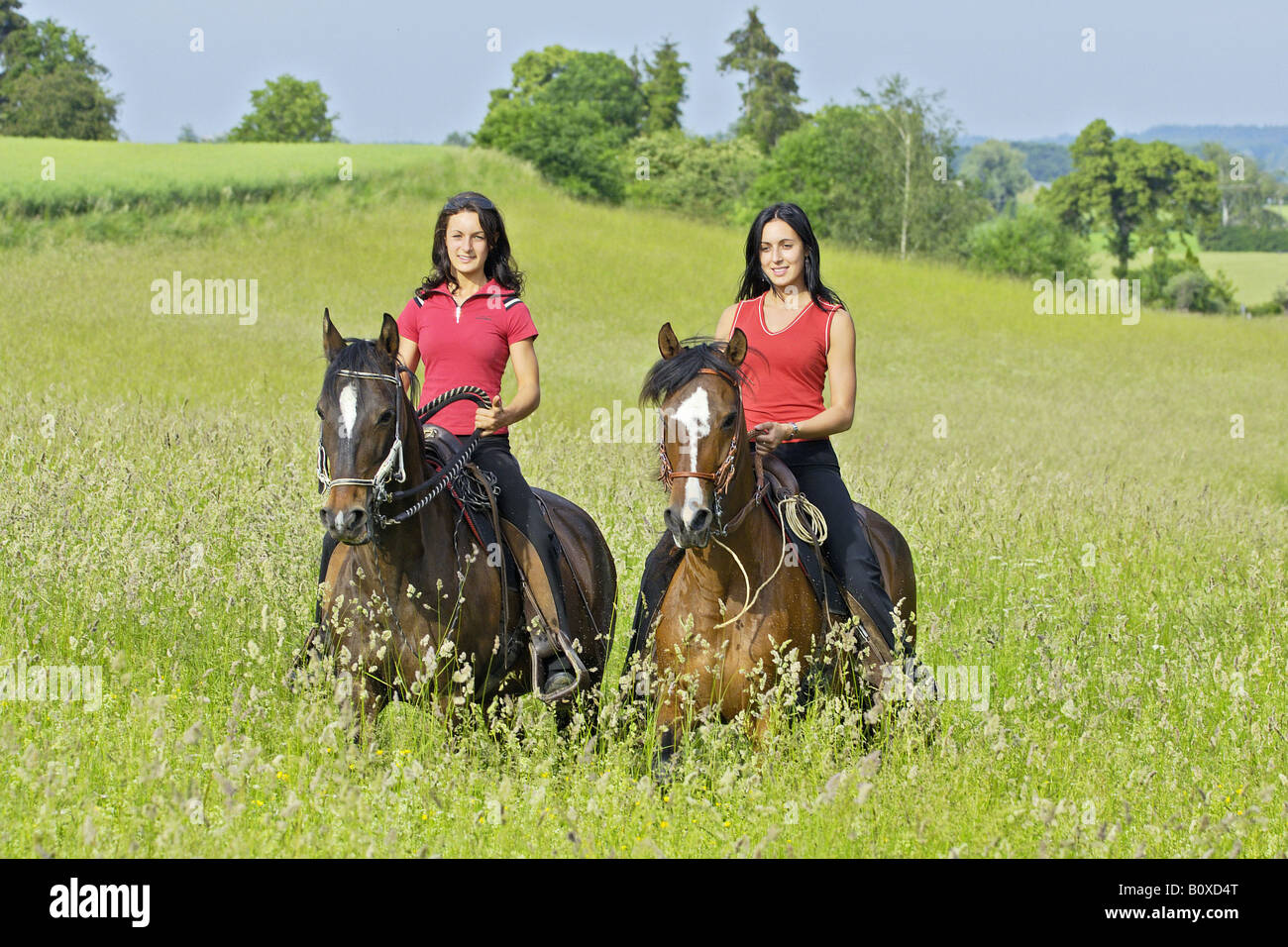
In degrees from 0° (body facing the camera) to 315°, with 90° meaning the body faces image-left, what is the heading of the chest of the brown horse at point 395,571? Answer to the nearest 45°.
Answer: approximately 45°

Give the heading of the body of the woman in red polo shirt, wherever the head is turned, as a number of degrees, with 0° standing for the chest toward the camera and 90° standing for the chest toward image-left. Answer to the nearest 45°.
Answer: approximately 0°

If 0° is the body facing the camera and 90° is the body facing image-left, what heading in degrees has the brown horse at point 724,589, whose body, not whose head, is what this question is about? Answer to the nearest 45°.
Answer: approximately 45°

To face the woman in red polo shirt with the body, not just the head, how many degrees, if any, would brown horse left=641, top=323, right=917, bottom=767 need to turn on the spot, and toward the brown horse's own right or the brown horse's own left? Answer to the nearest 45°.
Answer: approximately 90° to the brown horse's own right
